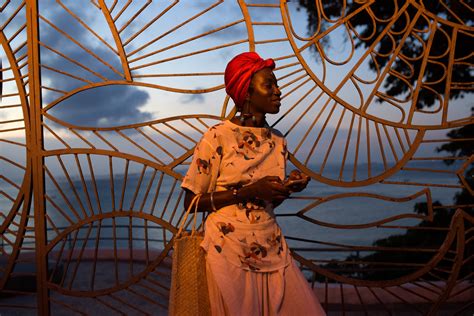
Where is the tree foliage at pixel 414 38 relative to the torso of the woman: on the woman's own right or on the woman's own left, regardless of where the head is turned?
on the woman's own left

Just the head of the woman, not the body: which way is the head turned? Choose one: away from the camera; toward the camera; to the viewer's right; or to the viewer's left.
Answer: to the viewer's right

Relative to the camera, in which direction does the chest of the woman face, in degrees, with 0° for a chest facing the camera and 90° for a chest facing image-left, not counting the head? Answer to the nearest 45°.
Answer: approximately 315°
